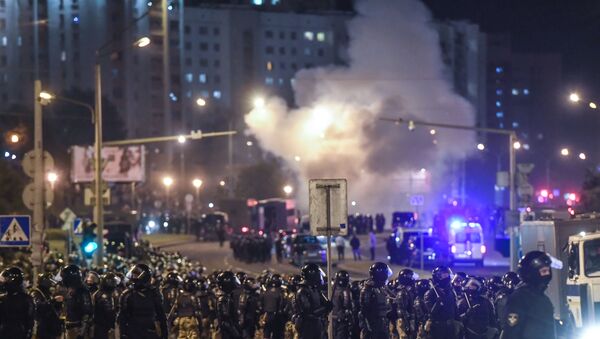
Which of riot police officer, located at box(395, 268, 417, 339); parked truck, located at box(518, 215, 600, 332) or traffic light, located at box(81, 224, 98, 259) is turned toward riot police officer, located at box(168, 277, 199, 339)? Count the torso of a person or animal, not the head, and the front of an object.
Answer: the traffic light

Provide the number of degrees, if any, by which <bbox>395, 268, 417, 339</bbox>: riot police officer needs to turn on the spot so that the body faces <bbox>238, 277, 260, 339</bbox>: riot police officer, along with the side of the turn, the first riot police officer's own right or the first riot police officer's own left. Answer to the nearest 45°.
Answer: approximately 90° to the first riot police officer's own left

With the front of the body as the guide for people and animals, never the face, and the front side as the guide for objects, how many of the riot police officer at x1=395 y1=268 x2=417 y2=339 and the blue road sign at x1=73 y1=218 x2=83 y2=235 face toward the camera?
1

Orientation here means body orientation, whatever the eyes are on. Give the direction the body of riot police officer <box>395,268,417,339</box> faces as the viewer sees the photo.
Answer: away from the camera

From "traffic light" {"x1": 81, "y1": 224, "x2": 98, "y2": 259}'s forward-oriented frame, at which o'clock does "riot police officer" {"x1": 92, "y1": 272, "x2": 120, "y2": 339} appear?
The riot police officer is roughly at 12 o'clock from the traffic light.

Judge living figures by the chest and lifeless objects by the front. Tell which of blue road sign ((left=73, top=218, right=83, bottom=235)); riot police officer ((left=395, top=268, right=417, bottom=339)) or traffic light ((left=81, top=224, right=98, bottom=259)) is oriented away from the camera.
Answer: the riot police officer

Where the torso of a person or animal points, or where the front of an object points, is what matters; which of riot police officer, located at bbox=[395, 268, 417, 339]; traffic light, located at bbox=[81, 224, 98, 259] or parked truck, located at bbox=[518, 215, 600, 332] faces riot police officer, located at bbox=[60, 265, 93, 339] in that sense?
the traffic light

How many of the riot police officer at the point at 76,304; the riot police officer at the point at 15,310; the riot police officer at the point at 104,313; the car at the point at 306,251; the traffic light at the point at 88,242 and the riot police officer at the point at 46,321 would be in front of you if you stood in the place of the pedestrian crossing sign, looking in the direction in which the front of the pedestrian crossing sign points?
4

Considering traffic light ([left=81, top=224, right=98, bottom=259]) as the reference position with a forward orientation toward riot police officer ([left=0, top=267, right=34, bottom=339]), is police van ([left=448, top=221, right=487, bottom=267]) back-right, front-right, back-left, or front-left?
back-left
